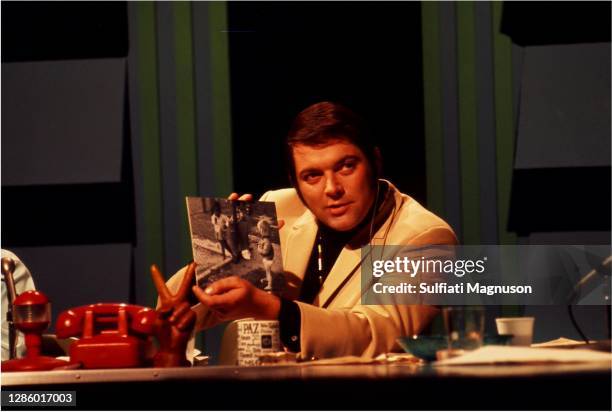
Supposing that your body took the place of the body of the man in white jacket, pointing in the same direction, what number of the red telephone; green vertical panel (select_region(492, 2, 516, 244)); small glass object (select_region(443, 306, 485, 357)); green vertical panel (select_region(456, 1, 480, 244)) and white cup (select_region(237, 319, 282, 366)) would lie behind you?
2

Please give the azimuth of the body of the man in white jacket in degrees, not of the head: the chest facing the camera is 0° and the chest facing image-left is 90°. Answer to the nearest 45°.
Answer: approximately 45°

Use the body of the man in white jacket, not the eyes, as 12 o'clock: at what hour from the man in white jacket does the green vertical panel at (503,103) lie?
The green vertical panel is roughly at 6 o'clock from the man in white jacket.

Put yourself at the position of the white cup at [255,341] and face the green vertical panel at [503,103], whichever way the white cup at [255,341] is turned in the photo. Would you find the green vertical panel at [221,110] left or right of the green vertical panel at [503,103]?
left

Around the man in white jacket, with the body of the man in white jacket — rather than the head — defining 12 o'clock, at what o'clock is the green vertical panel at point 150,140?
The green vertical panel is roughly at 3 o'clock from the man in white jacket.

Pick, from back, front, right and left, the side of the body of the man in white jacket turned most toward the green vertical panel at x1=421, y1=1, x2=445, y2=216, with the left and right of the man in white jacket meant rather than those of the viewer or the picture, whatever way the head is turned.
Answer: back

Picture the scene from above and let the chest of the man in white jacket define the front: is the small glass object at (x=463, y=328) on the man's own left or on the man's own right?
on the man's own left
